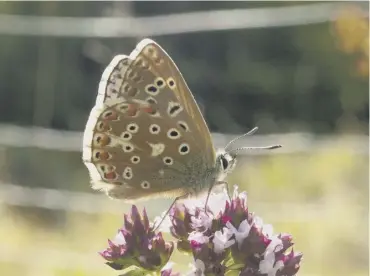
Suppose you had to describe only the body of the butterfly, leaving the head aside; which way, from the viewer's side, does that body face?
to the viewer's right
